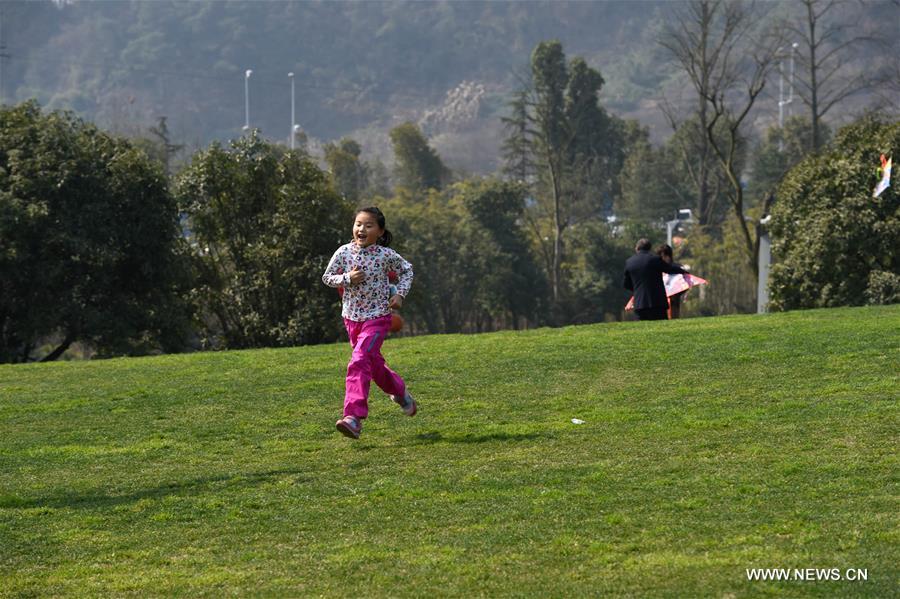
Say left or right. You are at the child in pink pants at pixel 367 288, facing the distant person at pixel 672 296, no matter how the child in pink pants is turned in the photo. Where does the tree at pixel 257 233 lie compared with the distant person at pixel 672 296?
left

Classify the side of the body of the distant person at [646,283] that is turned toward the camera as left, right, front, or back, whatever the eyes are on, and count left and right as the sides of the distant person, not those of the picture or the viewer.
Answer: back

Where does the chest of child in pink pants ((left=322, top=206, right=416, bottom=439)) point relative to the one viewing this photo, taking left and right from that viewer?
facing the viewer and to the left of the viewer

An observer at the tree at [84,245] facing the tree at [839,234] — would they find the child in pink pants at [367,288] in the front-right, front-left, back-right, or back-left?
front-right
